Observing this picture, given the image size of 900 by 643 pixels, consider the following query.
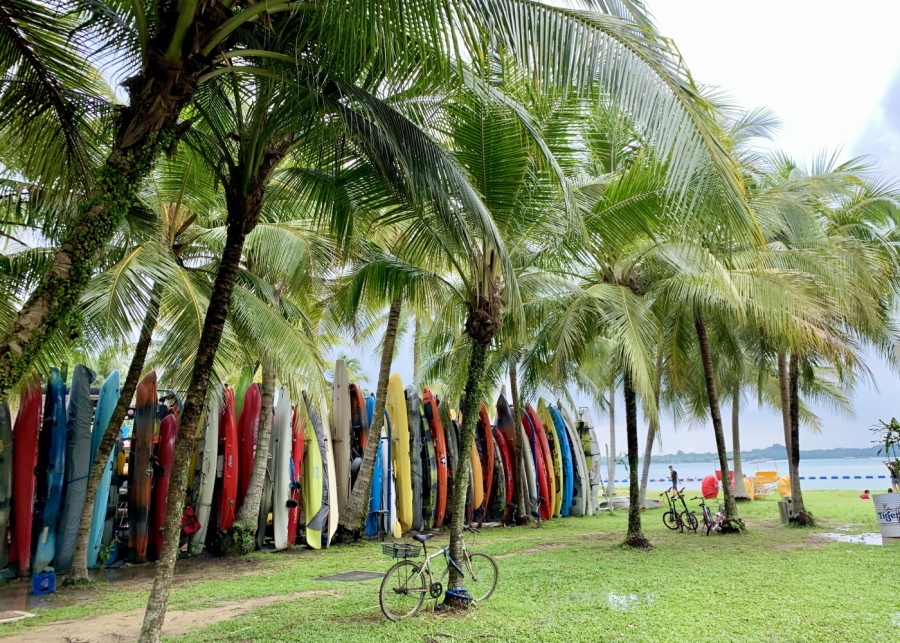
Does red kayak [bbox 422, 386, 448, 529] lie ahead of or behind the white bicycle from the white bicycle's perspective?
ahead
